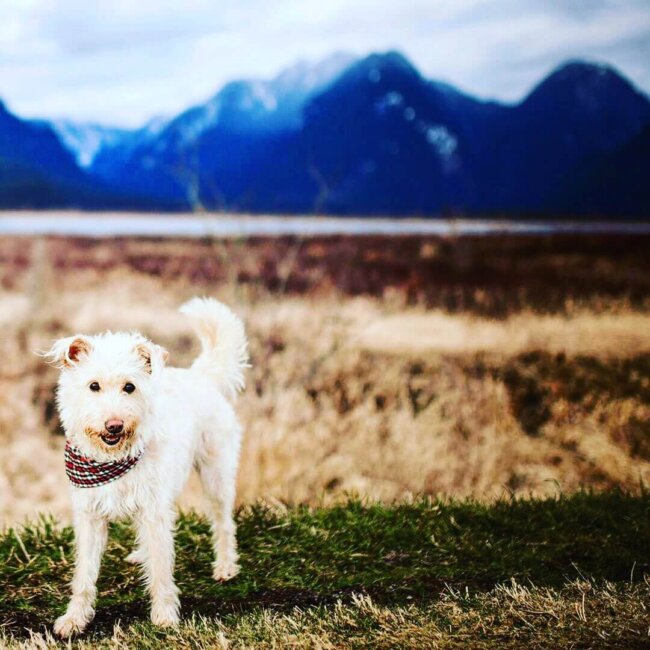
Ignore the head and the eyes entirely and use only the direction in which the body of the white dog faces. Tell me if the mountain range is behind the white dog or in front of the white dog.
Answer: behind

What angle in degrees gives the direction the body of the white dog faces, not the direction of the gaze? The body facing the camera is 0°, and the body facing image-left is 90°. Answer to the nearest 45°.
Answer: approximately 45°
